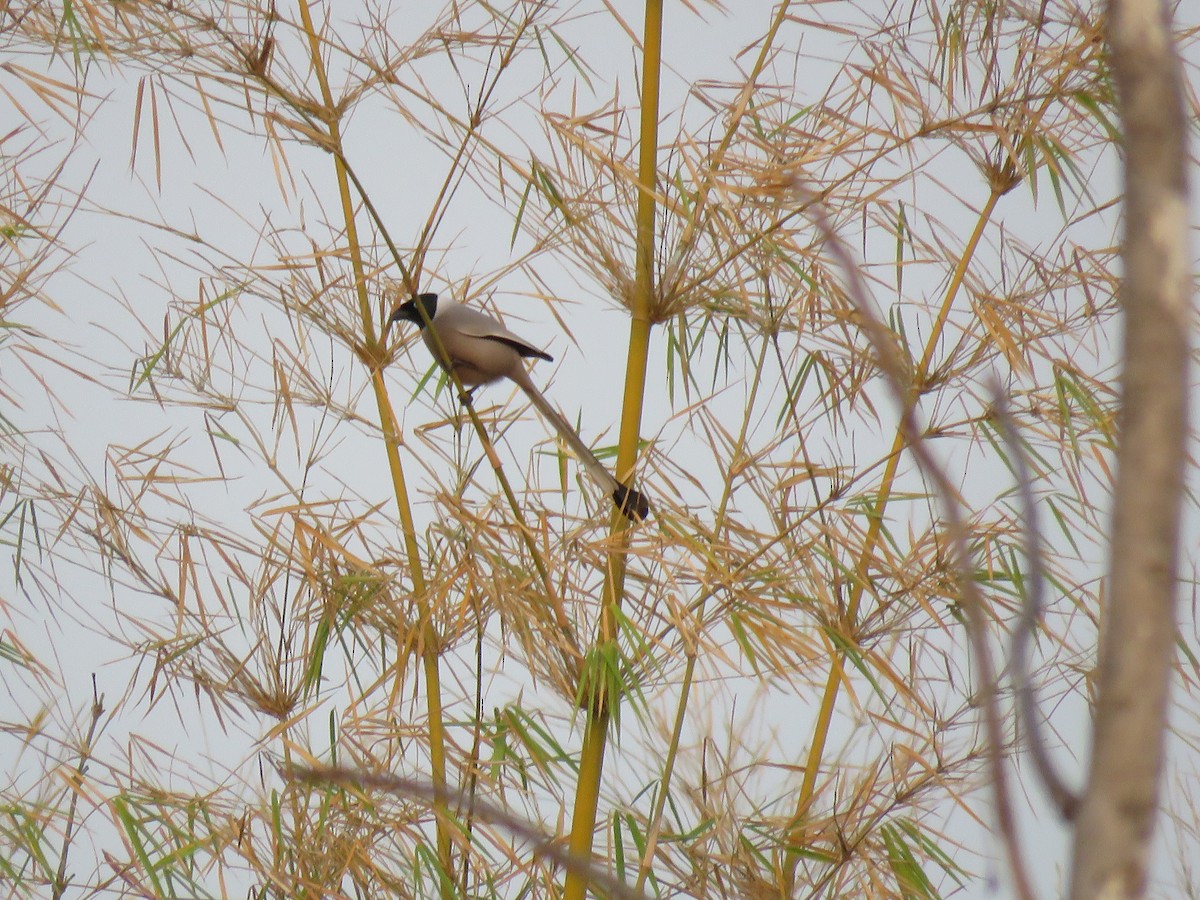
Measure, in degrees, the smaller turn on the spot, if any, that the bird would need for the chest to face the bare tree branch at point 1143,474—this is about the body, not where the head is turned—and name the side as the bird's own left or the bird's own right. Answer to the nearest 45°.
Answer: approximately 90° to the bird's own left

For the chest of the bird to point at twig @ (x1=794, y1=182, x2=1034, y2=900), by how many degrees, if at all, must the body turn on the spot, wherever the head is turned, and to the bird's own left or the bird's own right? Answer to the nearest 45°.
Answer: approximately 90° to the bird's own left

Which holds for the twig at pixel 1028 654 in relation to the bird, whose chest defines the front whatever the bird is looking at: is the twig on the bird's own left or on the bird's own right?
on the bird's own left

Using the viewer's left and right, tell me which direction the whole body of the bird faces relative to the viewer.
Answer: facing to the left of the viewer
